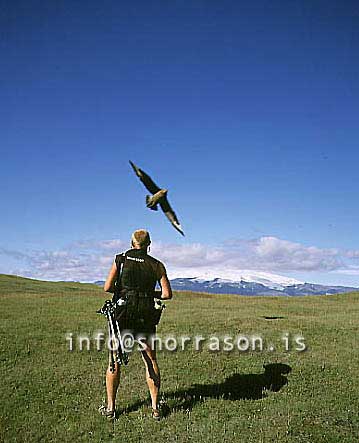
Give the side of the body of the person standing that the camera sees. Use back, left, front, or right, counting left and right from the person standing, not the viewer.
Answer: back
